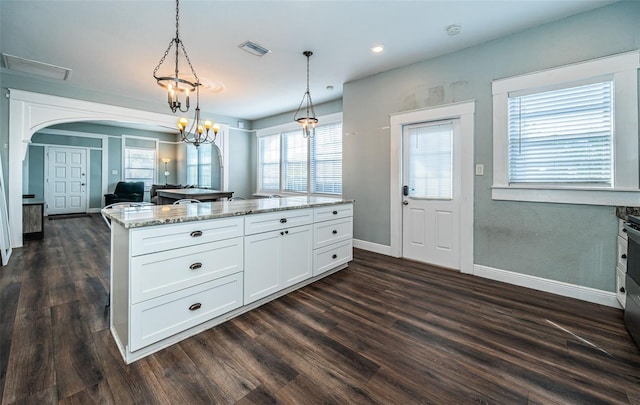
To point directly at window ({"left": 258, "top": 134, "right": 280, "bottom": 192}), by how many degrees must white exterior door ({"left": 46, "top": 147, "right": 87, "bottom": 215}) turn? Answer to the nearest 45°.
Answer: approximately 45° to its left

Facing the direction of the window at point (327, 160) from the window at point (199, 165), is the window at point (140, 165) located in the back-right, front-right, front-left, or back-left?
back-right

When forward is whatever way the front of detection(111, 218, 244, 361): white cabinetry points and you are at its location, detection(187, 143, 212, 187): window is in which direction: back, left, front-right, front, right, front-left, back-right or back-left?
back-left

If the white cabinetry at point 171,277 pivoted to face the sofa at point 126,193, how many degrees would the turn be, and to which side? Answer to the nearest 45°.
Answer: approximately 135° to its left

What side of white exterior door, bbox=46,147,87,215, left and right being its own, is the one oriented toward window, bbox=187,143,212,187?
left

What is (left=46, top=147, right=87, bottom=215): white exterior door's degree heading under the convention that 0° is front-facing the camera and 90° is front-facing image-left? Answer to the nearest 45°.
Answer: approximately 0°
